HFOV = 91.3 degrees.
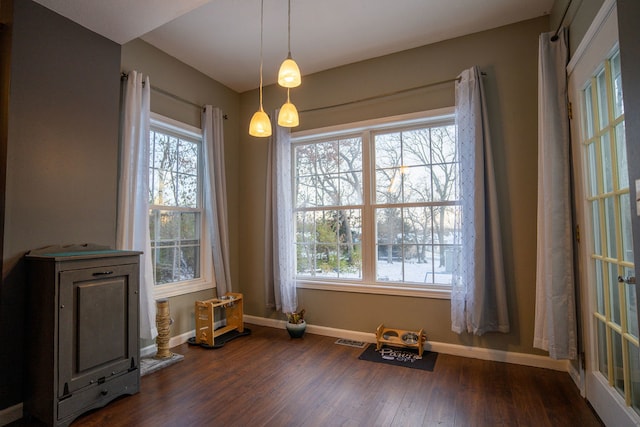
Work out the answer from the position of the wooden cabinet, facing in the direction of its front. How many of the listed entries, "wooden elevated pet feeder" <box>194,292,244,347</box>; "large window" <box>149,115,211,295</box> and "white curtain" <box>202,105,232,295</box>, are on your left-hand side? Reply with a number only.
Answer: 3

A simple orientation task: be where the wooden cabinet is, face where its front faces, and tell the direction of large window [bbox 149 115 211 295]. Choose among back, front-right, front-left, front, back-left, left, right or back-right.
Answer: left

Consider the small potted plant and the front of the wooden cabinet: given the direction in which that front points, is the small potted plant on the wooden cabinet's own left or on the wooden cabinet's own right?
on the wooden cabinet's own left

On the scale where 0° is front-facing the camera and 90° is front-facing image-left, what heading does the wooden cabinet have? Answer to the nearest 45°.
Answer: approximately 315°

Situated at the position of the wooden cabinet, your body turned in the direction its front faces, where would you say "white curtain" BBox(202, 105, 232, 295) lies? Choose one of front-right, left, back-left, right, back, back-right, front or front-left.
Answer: left
